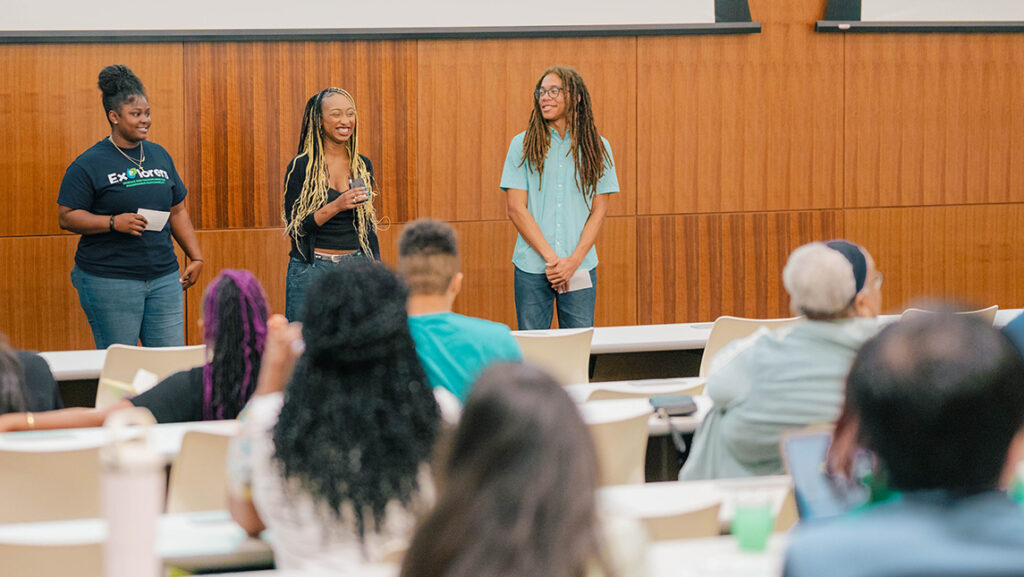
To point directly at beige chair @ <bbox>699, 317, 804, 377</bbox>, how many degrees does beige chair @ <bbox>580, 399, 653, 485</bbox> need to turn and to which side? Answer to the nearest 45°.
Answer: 0° — it already faces it

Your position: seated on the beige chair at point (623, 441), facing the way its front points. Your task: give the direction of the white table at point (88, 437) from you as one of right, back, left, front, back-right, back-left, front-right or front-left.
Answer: left

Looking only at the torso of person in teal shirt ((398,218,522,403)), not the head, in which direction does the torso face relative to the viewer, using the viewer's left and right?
facing away from the viewer

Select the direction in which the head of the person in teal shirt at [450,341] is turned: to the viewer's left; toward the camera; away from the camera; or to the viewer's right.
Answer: away from the camera

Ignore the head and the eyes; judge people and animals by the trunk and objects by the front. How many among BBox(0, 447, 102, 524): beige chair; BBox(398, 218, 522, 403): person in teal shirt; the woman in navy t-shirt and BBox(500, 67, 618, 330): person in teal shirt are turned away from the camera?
2

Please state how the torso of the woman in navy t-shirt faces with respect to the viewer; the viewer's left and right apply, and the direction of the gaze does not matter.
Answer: facing the viewer and to the right of the viewer

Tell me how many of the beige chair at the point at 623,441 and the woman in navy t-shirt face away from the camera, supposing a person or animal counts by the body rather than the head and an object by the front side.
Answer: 1

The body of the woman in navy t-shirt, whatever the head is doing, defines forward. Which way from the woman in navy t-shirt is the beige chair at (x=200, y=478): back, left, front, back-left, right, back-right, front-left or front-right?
front-right

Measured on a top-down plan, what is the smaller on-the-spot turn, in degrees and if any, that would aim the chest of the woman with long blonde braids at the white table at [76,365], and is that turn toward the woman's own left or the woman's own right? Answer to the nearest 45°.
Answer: approximately 90° to the woman's own right

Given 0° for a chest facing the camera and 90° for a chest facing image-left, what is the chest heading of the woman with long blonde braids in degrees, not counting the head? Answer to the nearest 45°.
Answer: approximately 315°

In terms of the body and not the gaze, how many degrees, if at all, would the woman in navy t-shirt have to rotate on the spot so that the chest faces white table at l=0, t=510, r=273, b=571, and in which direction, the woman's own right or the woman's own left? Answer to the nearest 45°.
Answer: approximately 45° to the woman's own right

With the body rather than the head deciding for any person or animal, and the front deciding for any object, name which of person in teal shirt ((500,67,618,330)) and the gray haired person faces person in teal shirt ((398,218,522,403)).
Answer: person in teal shirt ((500,67,618,330))

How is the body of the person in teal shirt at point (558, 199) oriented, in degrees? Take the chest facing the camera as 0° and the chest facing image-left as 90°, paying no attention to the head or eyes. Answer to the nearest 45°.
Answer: approximately 0°

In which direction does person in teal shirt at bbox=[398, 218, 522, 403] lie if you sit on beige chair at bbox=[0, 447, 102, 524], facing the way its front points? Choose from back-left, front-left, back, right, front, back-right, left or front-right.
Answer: right

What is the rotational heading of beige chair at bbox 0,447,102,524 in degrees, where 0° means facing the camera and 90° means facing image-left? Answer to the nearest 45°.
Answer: approximately 180°

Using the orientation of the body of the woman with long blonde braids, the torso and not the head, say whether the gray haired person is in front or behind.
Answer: in front

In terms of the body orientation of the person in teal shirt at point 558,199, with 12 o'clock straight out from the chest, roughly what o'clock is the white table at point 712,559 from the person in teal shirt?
The white table is roughly at 12 o'clock from the person in teal shirt.
